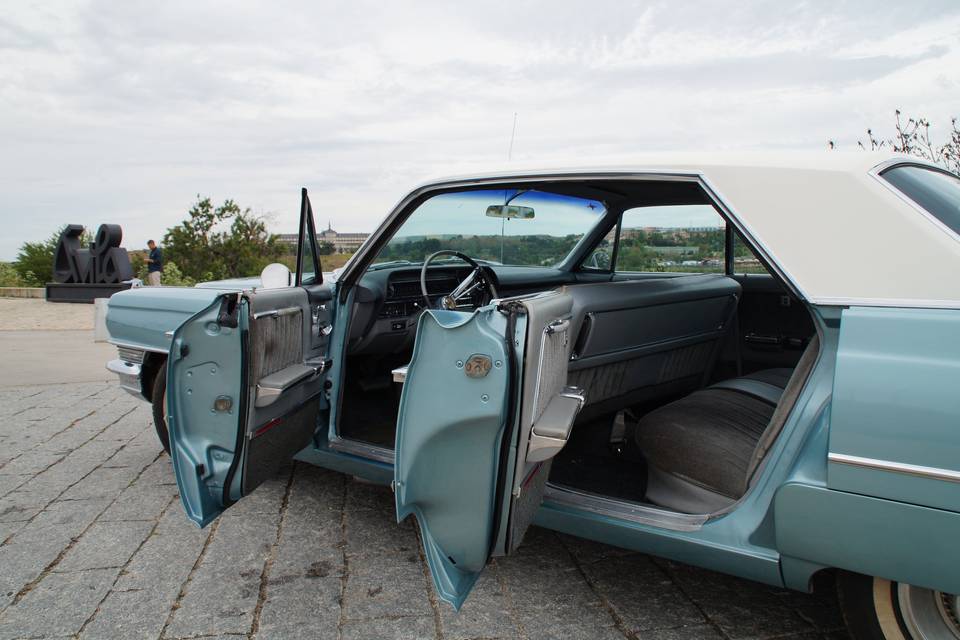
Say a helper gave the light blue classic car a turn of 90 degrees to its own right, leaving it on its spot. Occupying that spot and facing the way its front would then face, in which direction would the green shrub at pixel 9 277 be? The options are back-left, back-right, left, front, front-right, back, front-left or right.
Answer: left

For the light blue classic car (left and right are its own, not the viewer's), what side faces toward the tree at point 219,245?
front

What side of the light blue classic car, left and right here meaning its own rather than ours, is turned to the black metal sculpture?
front

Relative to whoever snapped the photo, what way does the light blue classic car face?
facing away from the viewer and to the left of the viewer

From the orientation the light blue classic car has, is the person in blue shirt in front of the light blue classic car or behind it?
in front

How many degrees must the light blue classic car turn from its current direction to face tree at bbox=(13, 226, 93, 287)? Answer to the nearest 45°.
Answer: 0° — it already faces it
